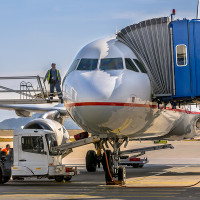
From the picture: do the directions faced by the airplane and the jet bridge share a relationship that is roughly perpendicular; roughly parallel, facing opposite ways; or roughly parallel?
roughly perpendicular

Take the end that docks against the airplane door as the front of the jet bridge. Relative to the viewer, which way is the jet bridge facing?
to the viewer's left

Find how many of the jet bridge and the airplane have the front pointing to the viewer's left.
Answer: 1
